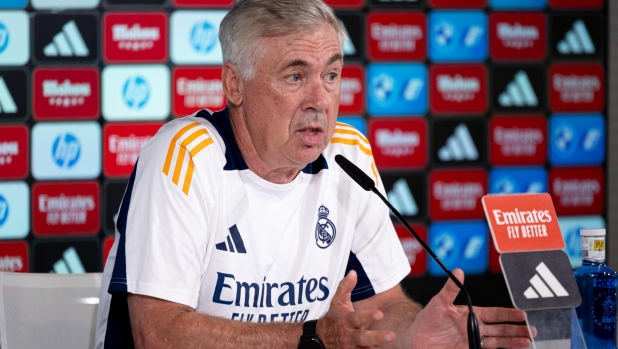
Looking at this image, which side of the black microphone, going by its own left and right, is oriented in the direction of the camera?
left

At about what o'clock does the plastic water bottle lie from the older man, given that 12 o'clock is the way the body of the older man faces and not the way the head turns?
The plastic water bottle is roughly at 11 o'clock from the older man.

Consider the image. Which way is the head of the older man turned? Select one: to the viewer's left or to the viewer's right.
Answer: to the viewer's right

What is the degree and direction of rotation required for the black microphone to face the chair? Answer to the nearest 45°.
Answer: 0° — it already faces it

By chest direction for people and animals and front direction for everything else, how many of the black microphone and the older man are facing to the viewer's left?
1

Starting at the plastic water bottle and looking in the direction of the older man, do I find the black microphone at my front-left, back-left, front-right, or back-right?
front-left

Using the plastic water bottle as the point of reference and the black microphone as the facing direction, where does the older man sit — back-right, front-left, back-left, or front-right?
front-right

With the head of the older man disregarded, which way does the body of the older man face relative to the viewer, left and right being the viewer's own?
facing the viewer and to the right of the viewer
